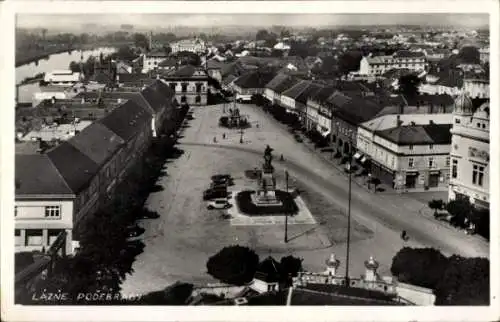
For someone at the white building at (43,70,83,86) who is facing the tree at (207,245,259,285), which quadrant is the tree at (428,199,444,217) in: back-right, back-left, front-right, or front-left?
front-left

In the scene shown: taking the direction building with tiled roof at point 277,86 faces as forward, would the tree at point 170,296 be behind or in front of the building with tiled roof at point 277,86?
in front

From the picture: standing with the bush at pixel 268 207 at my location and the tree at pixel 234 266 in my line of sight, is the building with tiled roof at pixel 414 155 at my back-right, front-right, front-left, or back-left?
back-left

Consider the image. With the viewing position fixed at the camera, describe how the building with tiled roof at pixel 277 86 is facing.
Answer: facing the viewer and to the left of the viewer

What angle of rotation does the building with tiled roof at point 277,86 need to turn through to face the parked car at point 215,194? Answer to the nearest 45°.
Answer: approximately 45° to its left

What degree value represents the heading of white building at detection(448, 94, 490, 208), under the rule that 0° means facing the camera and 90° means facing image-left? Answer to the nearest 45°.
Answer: approximately 45°

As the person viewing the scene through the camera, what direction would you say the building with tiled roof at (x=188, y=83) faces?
facing the viewer
